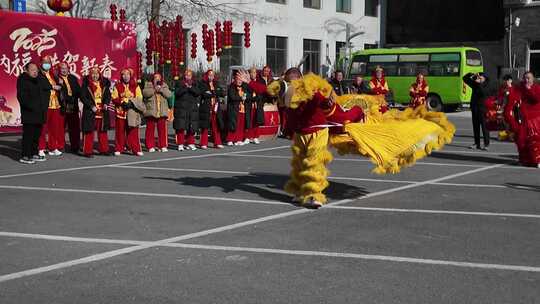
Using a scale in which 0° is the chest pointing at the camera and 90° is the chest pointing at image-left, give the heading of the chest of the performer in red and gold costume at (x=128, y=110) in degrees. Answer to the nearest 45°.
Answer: approximately 0°

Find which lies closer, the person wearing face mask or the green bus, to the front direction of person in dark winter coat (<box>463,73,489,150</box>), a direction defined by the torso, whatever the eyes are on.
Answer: the person wearing face mask

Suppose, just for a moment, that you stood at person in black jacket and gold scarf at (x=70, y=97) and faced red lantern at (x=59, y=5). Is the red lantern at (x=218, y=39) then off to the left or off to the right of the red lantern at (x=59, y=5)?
right

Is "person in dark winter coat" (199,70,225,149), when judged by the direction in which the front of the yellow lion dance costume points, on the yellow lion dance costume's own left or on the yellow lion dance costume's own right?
on the yellow lion dance costume's own right

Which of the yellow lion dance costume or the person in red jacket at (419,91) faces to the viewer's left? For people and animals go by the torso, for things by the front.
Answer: the yellow lion dance costume

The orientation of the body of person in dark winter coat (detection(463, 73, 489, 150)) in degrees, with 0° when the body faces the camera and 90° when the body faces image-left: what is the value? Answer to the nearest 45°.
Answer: approximately 45°

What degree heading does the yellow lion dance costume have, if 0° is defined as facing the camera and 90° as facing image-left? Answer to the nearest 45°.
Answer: approximately 90°

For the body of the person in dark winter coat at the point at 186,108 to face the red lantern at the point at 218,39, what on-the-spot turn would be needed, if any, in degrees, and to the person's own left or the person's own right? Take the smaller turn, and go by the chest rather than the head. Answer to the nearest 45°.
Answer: approximately 180°

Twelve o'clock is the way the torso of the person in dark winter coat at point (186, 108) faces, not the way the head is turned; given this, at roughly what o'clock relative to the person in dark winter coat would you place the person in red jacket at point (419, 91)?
The person in red jacket is roughly at 8 o'clock from the person in dark winter coat.

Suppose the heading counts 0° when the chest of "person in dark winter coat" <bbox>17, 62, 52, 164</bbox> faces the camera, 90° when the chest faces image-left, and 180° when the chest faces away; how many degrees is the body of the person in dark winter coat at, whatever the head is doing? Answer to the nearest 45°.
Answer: approximately 315°

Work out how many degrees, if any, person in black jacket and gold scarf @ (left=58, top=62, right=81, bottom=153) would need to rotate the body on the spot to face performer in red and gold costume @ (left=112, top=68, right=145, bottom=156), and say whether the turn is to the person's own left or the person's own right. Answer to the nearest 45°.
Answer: approximately 90° to the person's own left
